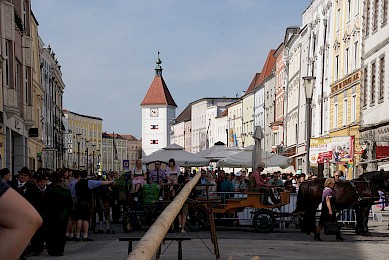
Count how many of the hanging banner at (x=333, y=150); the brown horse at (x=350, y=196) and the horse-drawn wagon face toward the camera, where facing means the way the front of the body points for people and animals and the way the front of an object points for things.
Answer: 1

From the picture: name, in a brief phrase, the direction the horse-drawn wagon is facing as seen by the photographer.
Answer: facing to the right of the viewer

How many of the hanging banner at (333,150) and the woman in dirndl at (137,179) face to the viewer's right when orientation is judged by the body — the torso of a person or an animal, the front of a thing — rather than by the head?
0

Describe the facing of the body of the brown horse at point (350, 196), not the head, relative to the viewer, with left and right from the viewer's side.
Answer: facing to the right of the viewer

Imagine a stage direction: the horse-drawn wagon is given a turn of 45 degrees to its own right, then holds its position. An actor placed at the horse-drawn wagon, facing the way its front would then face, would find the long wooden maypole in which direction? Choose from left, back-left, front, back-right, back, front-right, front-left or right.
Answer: front-right

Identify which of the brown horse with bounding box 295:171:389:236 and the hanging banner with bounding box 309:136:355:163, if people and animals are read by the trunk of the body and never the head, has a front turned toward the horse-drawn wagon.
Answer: the hanging banner

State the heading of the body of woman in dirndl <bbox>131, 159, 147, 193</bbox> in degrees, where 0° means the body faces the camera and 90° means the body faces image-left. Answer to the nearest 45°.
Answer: approximately 0°

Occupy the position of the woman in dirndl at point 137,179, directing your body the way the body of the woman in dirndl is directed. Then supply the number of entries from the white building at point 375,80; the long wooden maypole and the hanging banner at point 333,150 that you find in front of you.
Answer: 1

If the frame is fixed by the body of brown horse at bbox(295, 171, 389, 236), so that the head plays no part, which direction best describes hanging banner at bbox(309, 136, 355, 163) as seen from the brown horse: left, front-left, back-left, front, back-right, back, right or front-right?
left

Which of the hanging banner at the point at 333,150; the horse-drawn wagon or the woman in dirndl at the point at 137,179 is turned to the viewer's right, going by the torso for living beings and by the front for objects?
the horse-drawn wagon
